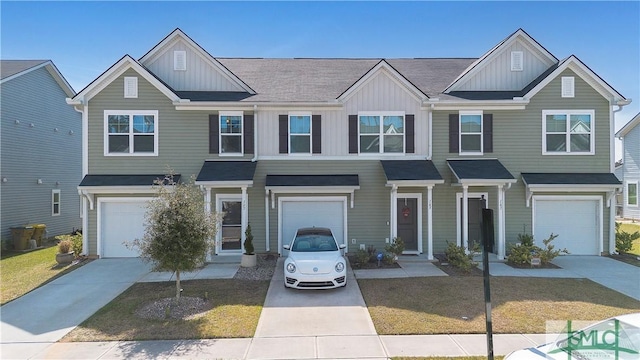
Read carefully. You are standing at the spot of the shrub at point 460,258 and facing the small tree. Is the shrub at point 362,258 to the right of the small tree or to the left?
right

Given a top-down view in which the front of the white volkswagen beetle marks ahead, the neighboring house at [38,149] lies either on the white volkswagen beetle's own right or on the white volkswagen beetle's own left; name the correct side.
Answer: on the white volkswagen beetle's own right

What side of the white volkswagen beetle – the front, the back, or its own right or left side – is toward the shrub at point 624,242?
left

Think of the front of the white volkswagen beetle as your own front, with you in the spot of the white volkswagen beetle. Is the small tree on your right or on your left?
on your right

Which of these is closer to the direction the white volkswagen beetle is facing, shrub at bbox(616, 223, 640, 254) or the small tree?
the small tree

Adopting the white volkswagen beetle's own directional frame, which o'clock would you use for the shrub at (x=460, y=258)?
The shrub is roughly at 8 o'clock from the white volkswagen beetle.

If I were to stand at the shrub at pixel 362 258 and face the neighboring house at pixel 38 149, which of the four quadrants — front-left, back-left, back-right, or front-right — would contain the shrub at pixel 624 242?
back-right

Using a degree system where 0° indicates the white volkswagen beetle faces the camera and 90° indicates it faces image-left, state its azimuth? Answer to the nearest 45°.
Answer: approximately 0°

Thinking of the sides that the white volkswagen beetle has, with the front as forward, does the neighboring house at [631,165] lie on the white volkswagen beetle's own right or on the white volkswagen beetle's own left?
on the white volkswagen beetle's own left

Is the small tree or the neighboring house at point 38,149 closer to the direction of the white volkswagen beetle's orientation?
the small tree
